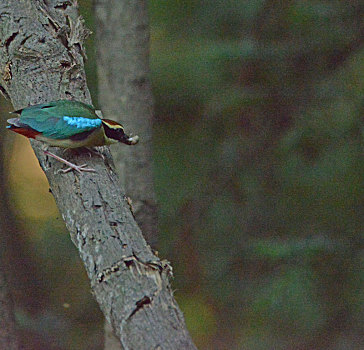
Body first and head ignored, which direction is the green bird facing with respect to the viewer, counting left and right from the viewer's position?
facing to the right of the viewer
